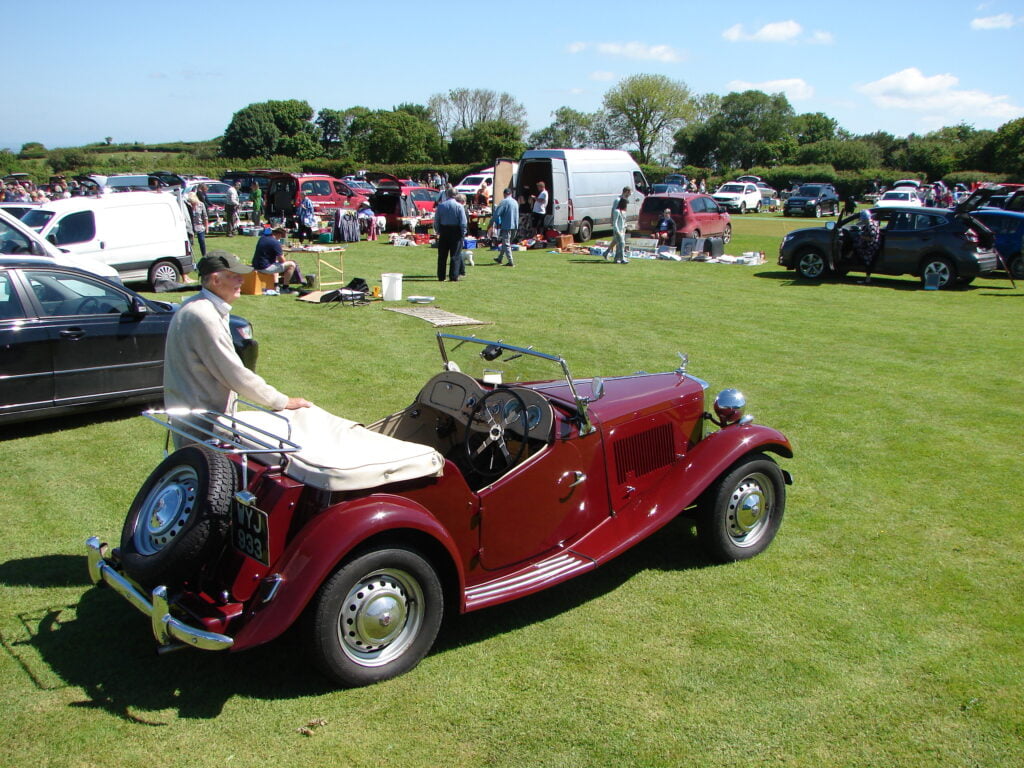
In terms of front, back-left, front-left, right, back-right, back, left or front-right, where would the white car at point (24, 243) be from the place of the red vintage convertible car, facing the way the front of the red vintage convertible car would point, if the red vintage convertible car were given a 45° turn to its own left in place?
front-left

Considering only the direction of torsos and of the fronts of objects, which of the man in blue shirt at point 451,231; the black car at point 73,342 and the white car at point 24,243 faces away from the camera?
the man in blue shirt

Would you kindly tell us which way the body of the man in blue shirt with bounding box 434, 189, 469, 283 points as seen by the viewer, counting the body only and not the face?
away from the camera

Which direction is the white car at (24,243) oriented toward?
to the viewer's right

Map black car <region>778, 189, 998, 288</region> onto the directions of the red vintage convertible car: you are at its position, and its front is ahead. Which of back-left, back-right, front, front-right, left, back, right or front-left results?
front

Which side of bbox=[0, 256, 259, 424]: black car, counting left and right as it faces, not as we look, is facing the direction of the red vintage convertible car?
right

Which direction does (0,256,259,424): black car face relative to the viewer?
to the viewer's right

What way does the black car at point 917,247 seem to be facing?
to the viewer's left

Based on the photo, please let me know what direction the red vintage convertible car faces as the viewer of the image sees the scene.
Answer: facing away from the viewer and to the right of the viewer

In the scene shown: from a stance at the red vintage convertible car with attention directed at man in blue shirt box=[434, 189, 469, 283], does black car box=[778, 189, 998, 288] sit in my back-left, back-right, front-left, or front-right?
front-right

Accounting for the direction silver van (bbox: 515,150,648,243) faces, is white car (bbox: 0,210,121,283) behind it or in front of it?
behind

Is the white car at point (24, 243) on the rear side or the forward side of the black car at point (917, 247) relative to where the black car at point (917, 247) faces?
on the forward side

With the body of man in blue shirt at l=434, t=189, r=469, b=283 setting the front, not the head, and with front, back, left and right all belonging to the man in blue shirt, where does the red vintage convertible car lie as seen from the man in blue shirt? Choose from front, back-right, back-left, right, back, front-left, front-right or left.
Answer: back

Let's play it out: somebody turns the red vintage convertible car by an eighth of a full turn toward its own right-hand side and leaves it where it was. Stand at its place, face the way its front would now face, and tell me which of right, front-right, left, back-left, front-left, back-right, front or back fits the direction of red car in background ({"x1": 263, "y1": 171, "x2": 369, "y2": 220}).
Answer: left

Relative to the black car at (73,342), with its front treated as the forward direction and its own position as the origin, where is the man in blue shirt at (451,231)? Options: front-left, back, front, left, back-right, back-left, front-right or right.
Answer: front-left
